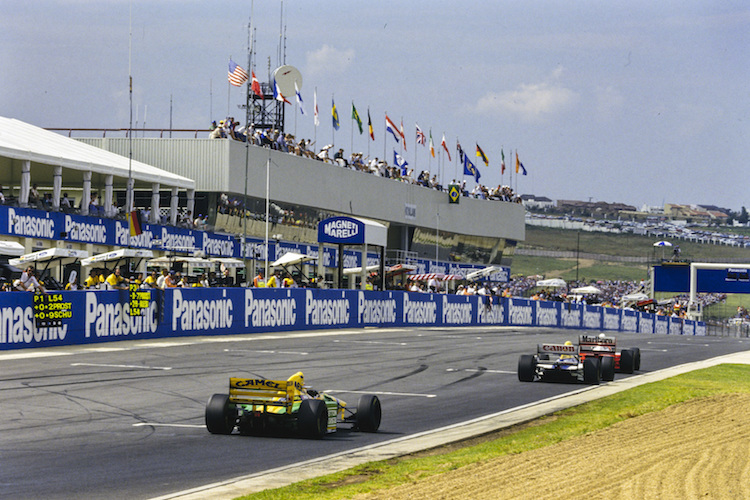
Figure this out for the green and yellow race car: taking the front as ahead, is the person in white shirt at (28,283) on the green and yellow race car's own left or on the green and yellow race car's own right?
on the green and yellow race car's own left

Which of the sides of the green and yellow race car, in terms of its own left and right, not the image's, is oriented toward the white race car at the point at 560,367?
front

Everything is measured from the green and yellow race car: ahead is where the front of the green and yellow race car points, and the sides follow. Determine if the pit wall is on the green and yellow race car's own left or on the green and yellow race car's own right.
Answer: on the green and yellow race car's own left

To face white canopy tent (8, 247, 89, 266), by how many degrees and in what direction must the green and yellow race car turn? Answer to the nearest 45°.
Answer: approximately 90° to its left

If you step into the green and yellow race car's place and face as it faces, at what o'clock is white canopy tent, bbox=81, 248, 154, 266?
The white canopy tent is roughly at 10 o'clock from the green and yellow race car.

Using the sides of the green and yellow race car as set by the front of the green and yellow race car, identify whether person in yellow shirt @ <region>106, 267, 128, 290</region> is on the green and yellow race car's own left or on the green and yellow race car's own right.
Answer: on the green and yellow race car's own left

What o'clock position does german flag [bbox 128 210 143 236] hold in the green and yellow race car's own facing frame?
The german flag is roughly at 10 o'clock from the green and yellow race car.

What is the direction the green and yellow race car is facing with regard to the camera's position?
facing away from the viewer and to the right of the viewer
